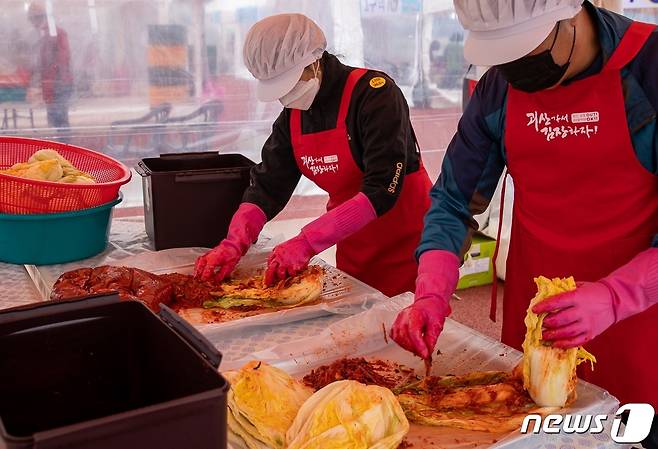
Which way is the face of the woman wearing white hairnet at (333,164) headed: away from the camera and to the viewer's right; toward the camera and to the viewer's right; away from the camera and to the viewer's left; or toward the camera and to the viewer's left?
toward the camera and to the viewer's left

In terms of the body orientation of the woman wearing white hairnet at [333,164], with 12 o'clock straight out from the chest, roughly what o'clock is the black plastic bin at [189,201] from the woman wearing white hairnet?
The black plastic bin is roughly at 2 o'clock from the woman wearing white hairnet.

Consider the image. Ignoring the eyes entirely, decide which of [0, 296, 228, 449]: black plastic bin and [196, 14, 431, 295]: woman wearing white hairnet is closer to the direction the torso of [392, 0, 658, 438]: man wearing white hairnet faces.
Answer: the black plastic bin

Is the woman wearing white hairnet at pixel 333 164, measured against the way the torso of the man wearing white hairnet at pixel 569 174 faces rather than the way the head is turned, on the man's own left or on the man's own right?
on the man's own right

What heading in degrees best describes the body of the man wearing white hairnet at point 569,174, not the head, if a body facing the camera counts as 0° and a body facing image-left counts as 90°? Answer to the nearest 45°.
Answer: approximately 45°

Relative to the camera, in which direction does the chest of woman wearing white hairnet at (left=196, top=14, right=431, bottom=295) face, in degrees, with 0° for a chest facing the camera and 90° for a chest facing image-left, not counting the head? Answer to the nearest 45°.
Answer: approximately 45°

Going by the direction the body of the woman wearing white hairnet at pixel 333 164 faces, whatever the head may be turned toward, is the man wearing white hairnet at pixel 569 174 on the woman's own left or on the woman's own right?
on the woman's own left

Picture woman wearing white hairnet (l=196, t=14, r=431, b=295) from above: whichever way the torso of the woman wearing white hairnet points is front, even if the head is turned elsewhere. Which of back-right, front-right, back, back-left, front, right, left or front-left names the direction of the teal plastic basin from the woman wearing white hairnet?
front-right

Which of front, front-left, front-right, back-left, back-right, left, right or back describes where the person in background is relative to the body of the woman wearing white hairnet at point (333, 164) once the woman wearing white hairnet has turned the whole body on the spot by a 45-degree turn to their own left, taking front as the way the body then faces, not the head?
back-right

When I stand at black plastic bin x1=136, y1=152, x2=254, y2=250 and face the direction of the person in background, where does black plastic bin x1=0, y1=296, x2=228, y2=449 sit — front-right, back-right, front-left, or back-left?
back-left

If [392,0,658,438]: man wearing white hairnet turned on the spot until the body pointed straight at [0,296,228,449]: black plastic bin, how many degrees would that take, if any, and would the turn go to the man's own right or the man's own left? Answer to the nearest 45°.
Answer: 0° — they already face it

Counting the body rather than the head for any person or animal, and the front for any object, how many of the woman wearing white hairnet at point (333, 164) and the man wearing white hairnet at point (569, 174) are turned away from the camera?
0
